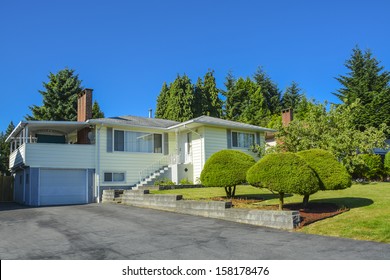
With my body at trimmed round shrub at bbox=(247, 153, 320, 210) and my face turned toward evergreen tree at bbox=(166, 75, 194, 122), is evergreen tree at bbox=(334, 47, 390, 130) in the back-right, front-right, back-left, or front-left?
front-right

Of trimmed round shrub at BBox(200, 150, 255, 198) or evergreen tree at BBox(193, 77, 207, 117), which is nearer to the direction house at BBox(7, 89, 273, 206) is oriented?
the trimmed round shrub

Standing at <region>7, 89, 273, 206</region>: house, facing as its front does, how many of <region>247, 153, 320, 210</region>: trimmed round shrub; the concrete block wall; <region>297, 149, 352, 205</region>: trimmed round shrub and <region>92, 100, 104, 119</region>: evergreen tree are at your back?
1

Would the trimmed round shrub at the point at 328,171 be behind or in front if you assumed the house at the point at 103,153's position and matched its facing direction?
in front

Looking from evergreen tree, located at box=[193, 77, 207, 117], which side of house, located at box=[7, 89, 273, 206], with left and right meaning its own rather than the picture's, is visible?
back

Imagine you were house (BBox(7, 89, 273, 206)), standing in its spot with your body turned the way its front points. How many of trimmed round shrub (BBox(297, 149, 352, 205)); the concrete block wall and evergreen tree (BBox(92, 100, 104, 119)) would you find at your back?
1

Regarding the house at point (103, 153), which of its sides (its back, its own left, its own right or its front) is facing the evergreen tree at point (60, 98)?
back

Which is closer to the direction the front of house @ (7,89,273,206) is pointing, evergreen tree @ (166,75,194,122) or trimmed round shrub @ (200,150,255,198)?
the trimmed round shrub

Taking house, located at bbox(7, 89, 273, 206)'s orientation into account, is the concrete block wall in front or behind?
in front

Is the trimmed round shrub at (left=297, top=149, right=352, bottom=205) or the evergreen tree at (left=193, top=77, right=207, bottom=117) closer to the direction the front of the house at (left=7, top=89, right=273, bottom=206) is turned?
the trimmed round shrub

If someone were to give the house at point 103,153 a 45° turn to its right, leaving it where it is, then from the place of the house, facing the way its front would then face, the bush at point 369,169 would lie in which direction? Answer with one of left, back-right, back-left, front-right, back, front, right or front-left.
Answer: back-left

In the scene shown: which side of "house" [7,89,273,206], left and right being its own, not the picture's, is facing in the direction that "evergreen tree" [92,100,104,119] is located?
back

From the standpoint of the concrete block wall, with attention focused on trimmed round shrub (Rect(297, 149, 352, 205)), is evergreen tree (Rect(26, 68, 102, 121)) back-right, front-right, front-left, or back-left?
back-left

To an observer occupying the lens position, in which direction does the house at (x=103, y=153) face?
facing the viewer

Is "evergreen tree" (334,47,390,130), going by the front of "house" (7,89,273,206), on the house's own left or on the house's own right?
on the house's own left

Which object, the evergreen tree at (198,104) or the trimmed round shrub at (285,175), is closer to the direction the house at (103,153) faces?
the trimmed round shrub

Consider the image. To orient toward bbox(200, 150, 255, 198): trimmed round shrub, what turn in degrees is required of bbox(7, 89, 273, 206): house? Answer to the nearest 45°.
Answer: approximately 45° to its left
